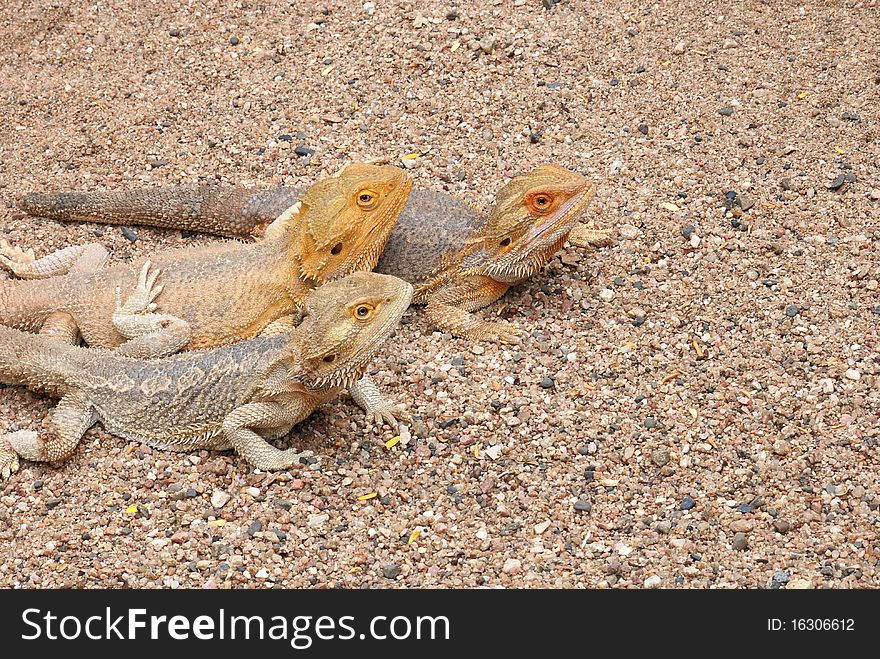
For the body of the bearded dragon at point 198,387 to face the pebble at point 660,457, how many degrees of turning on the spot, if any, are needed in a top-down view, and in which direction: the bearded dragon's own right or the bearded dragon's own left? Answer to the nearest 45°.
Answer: approximately 45° to the bearded dragon's own right

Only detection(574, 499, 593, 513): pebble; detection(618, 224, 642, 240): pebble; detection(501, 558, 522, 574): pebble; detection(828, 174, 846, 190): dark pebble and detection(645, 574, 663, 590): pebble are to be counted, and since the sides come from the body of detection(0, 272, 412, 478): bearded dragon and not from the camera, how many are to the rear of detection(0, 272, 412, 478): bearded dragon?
0

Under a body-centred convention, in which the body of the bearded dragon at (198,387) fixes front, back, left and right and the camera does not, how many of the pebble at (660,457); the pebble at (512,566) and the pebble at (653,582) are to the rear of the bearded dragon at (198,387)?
0

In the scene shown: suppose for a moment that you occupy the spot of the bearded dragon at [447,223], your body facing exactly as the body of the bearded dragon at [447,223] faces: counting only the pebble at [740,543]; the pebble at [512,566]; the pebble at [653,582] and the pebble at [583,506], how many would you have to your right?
4

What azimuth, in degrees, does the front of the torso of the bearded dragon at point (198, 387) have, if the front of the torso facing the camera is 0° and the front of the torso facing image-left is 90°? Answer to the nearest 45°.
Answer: approximately 270°

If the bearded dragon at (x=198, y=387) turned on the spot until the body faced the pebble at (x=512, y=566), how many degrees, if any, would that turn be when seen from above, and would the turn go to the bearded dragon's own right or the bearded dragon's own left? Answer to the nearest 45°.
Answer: approximately 45° to the bearded dragon's own right

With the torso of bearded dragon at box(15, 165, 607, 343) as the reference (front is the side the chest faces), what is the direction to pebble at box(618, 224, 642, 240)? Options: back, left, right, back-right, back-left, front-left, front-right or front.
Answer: front

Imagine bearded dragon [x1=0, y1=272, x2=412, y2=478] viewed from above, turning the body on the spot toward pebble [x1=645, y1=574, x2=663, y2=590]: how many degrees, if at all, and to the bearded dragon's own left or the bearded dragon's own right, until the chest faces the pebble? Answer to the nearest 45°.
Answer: approximately 45° to the bearded dragon's own right

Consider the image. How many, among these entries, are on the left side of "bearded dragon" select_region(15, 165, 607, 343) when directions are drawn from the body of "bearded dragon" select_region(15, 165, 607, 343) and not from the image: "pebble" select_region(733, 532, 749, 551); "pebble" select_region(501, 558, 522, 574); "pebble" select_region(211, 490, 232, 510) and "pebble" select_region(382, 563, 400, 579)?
0

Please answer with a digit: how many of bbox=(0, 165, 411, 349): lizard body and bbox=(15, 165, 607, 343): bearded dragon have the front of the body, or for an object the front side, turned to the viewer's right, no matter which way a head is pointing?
2

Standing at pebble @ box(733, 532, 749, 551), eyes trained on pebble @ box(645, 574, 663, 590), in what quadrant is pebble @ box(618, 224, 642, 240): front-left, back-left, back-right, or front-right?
back-right

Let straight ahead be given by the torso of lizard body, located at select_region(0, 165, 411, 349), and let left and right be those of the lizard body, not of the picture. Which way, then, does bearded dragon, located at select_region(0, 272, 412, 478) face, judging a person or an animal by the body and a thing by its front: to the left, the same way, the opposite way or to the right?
the same way

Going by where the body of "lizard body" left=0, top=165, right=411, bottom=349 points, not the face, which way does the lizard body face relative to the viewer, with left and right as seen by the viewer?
facing to the right of the viewer

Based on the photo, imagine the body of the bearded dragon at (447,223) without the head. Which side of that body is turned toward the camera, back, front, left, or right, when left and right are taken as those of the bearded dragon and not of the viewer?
right

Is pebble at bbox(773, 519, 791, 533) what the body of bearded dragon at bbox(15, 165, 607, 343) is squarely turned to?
no

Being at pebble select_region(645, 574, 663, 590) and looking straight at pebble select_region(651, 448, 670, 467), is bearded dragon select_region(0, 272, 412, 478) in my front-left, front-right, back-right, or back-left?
front-left

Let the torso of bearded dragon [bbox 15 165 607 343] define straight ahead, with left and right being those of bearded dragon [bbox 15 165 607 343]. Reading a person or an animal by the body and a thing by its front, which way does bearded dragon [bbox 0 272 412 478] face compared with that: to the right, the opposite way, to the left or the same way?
the same way

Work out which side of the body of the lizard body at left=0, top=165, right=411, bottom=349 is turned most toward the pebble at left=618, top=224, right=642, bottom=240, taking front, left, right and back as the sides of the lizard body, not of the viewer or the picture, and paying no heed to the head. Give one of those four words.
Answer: front
